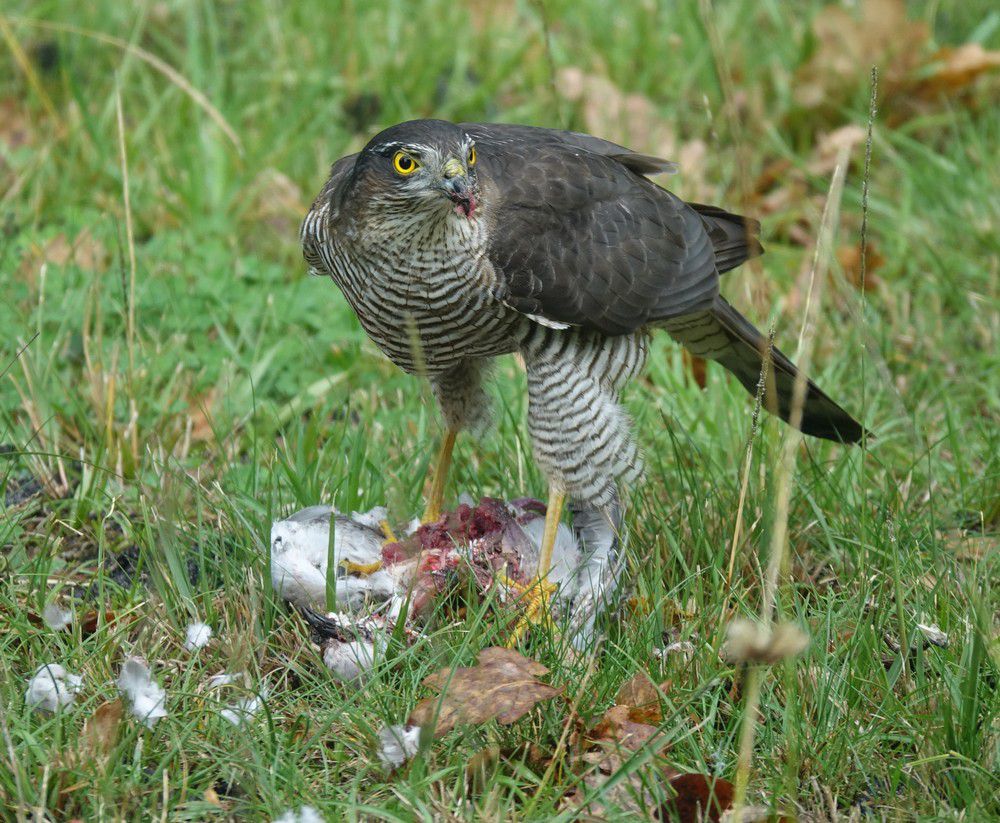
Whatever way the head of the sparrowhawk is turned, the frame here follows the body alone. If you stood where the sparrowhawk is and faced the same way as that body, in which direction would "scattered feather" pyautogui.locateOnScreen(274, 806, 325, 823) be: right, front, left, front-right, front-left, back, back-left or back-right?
front-left

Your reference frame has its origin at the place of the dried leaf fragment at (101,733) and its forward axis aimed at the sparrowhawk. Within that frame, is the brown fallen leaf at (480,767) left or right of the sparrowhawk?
right

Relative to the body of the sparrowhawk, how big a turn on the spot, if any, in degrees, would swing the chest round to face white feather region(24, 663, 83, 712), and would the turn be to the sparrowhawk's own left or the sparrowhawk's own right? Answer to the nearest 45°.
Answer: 0° — it already faces it

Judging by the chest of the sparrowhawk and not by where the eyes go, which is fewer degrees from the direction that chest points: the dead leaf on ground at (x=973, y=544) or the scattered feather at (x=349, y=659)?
the scattered feather

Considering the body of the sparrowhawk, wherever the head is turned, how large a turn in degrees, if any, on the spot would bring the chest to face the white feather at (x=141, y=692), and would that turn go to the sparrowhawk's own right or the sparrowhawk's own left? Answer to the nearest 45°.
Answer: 0° — it already faces it

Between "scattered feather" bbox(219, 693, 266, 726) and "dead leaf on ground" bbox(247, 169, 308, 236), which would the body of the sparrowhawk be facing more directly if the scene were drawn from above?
the scattered feather

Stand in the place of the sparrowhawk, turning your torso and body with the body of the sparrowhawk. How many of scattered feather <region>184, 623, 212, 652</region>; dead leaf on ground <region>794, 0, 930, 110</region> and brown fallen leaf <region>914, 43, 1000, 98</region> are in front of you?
1

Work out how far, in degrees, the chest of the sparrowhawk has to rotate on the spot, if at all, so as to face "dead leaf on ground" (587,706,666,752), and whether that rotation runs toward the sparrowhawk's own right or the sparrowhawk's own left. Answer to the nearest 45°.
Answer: approximately 45° to the sparrowhawk's own left

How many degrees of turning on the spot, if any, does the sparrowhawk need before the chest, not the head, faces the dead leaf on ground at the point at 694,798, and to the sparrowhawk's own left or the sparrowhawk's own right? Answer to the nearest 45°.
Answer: approximately 45° to the sparrowhawk's own left

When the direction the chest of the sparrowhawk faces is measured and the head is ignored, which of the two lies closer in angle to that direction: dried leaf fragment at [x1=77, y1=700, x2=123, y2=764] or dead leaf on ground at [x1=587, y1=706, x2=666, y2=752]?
the dried leaf fragment

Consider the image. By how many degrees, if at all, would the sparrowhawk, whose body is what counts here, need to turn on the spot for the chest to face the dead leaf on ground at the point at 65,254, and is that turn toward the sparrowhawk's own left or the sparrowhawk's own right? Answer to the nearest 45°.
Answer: approximately 90° to the sparrowhawk's own right

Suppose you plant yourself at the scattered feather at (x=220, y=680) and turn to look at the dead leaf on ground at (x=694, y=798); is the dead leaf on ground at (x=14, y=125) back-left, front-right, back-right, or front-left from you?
back-left

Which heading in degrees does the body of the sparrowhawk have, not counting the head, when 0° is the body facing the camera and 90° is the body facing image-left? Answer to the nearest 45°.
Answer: approximately 45°
